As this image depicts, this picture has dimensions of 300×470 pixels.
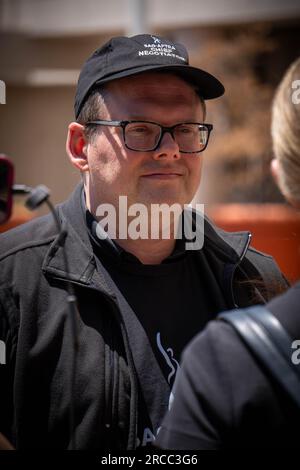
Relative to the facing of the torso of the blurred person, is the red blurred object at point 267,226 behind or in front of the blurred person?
in front

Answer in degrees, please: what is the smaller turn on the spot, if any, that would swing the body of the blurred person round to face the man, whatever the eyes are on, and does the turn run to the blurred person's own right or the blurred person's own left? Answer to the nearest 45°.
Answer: approximately 45° to the blurred person's own left

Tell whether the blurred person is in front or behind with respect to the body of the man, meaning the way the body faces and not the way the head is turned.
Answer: in front

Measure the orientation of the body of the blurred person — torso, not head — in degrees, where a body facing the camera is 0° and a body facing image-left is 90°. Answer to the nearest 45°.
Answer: approximately 180°

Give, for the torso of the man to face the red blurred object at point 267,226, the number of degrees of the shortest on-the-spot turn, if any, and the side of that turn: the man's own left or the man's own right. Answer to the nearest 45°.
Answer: approximately 135° to the man's own left

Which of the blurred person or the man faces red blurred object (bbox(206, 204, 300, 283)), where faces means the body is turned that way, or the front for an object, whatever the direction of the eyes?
the blurred person

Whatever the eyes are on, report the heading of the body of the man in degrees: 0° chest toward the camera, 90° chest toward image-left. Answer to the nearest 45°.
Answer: approximately 315°

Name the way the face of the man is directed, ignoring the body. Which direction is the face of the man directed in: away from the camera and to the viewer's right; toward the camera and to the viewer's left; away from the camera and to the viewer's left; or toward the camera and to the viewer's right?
toward the camera and to the viewer's right

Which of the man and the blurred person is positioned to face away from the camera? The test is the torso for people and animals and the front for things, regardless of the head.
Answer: the blurred person

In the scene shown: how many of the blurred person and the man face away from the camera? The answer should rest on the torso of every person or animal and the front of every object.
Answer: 1
